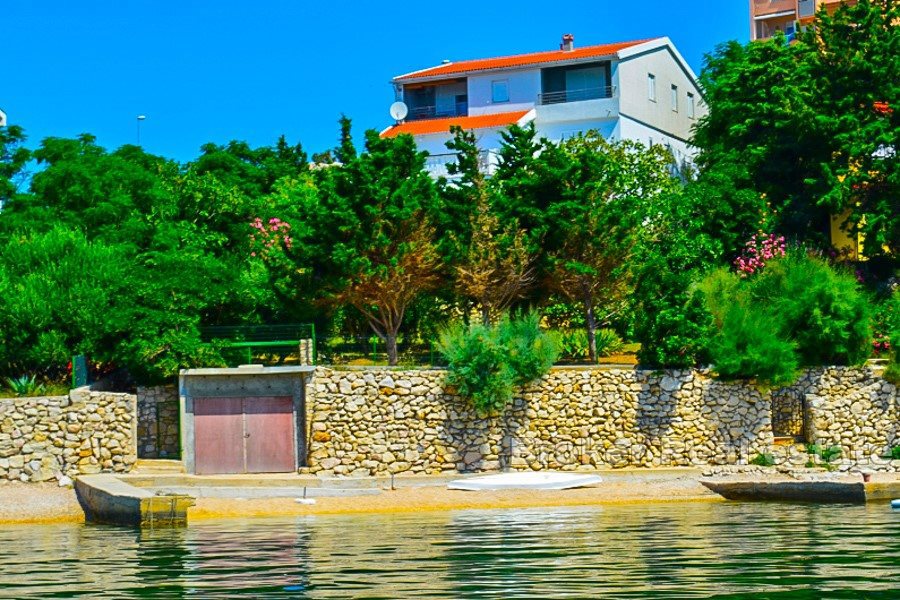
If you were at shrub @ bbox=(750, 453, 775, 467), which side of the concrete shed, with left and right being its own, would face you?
left

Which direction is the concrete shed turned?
toward the camera

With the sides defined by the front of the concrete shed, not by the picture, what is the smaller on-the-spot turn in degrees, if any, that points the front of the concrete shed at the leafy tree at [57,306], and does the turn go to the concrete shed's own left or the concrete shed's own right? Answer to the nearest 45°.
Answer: approximately 90° to the concrete shed's own right

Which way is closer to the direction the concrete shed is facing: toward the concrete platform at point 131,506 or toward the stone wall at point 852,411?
the concrete platform

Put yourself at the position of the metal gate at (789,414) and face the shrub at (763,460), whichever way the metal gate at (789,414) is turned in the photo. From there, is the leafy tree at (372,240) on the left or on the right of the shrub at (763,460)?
right

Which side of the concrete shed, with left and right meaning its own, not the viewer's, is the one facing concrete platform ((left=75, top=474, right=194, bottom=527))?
front

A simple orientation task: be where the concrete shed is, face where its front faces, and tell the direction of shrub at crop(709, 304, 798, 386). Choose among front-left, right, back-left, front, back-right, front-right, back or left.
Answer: left

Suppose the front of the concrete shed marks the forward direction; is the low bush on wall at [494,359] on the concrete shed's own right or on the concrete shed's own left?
on the concrete shed's own left

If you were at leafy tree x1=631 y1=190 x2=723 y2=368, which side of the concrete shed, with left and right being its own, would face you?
left

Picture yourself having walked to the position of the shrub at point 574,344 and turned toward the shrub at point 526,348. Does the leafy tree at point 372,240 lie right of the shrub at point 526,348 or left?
right

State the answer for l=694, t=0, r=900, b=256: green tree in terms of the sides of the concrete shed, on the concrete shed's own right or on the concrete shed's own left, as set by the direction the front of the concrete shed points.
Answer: on the concrete shed's own left
